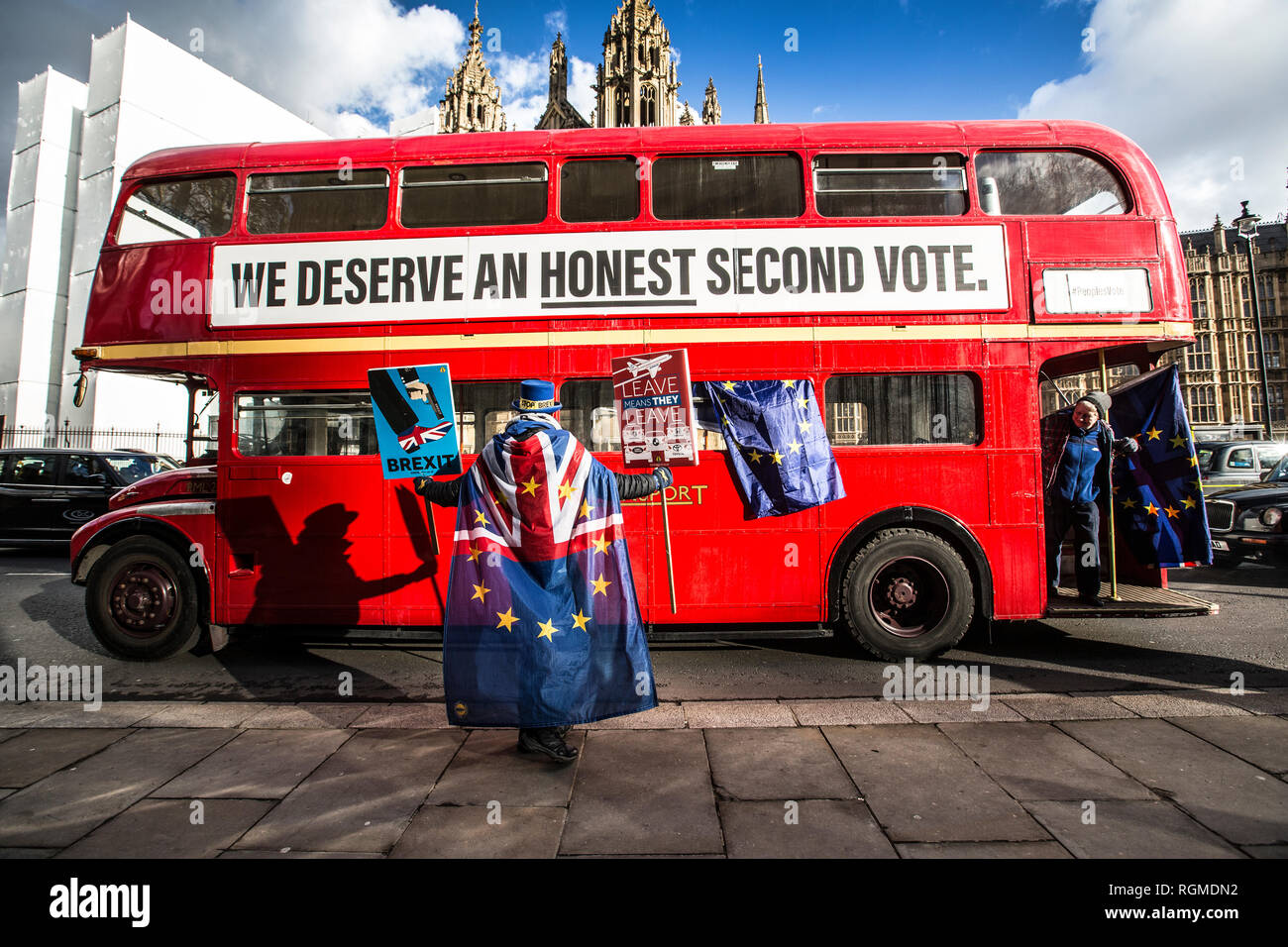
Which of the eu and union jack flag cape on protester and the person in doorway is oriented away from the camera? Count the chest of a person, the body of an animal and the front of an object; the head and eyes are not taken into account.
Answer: the eu and union jack flag cape on protester

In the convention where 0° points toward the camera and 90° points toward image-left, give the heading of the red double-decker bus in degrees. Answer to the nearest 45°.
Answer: approximately 90°

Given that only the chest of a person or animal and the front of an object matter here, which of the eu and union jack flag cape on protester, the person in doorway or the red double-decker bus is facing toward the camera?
the person in doorway

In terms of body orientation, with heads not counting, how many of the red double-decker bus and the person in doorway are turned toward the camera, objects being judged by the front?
1

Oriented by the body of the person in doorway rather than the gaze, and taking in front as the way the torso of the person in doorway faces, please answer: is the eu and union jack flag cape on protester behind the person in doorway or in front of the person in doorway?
in front

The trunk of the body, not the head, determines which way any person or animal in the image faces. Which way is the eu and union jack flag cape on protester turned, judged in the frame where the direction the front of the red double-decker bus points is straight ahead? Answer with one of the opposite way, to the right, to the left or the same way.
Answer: to the right

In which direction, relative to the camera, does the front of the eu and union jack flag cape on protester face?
away from the camera

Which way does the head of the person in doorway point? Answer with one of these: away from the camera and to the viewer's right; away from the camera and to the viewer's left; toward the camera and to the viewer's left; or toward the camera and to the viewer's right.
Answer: toward the camera and to the viewer's left

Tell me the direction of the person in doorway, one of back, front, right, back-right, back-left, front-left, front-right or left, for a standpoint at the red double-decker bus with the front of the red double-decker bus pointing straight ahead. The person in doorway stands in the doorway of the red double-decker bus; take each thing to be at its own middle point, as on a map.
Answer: back

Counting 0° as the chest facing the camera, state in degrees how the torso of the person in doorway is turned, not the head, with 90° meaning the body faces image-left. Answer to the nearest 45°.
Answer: approximately 0°
